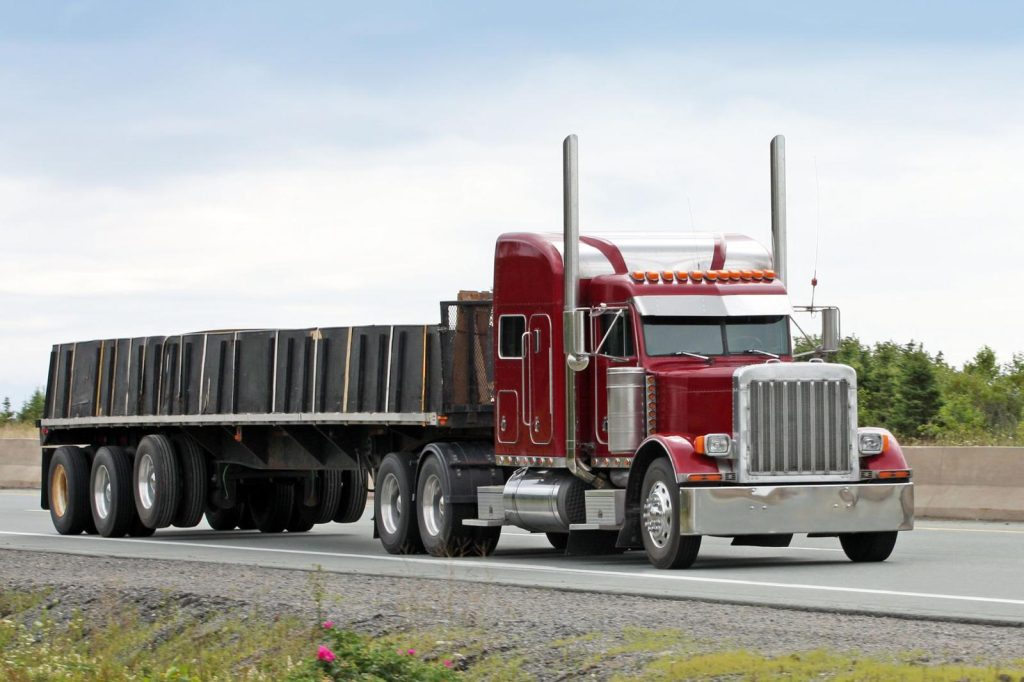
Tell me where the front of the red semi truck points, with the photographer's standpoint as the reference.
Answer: facing the viewer and to the right of the viewer

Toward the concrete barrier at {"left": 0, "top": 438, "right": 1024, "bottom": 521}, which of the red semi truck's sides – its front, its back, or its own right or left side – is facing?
left

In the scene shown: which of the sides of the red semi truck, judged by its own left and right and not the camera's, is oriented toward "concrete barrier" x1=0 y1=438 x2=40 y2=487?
back
